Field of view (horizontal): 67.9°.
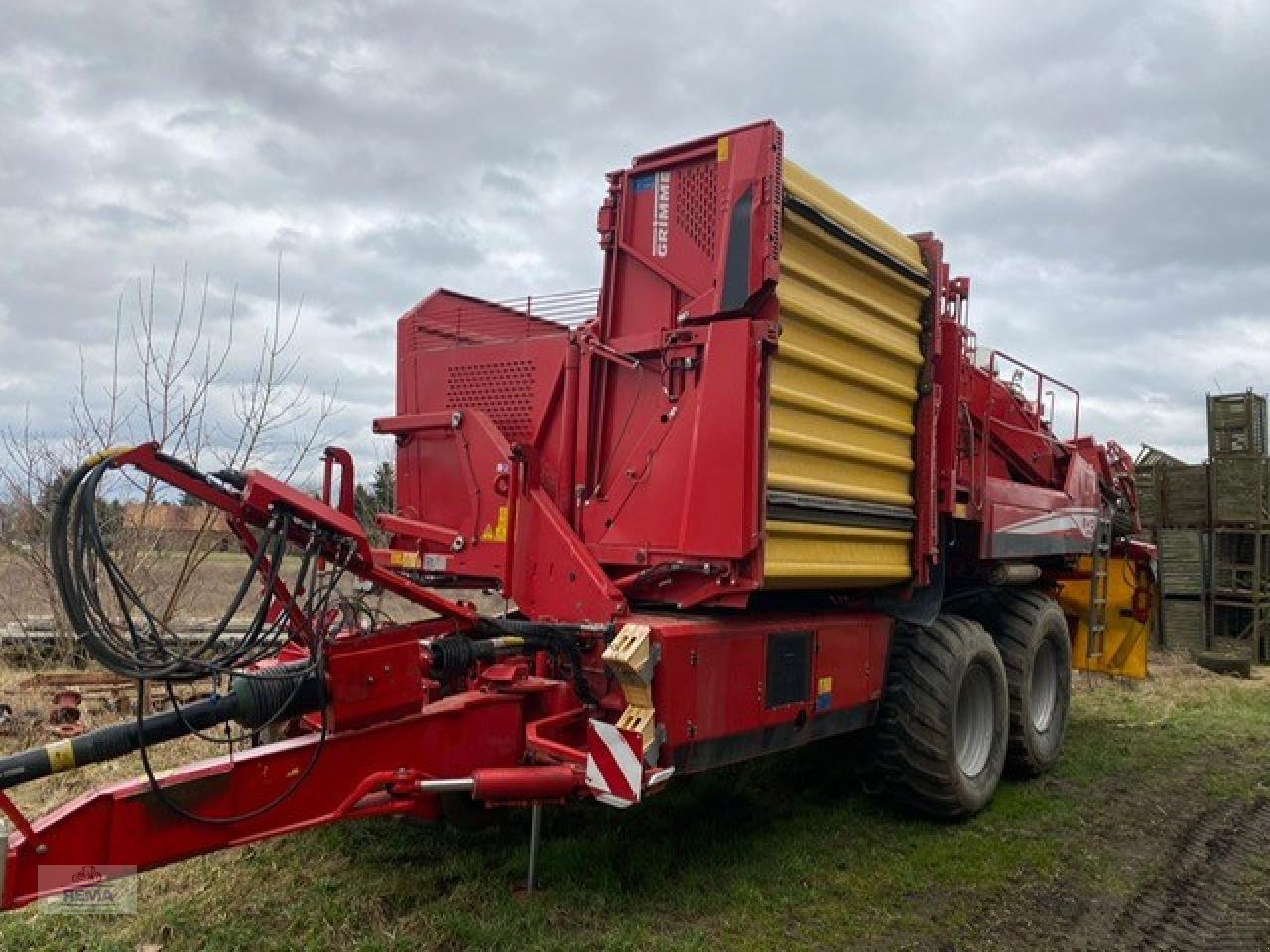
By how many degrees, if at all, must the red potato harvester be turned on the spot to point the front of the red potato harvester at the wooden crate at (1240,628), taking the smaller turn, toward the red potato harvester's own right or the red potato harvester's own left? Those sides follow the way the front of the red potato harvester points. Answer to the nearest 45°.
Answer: approximately 180°

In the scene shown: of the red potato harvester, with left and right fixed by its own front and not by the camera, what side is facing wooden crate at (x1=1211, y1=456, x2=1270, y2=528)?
back

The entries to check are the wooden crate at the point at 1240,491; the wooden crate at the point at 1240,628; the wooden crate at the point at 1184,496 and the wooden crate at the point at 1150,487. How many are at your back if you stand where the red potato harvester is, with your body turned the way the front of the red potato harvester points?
4

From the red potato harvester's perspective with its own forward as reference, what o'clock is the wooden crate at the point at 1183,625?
The wooden crate is roughly at 6 o'clock from the red potato harvester.

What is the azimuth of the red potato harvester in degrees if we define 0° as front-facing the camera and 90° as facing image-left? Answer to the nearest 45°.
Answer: approximately 45°

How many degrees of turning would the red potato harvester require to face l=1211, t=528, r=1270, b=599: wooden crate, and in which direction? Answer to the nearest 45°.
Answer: approximately 180°

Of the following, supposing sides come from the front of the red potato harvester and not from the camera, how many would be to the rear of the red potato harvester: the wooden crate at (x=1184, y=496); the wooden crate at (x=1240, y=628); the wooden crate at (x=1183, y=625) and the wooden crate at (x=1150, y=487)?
4

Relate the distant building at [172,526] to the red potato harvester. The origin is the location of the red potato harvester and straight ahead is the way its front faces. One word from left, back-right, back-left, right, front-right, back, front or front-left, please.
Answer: right

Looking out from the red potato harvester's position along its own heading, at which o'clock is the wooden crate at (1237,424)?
The wooden crate is roughly at 6 o'clock from the red potato harvester.

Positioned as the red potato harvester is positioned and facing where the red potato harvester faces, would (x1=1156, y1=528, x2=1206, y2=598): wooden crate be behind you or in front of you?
behind

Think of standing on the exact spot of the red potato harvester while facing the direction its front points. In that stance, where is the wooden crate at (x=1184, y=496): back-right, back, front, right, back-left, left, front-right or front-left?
back

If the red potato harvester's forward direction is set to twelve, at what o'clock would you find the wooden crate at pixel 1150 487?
The wooden crate is roughly at 6 o'clock from the red potato harvester.
